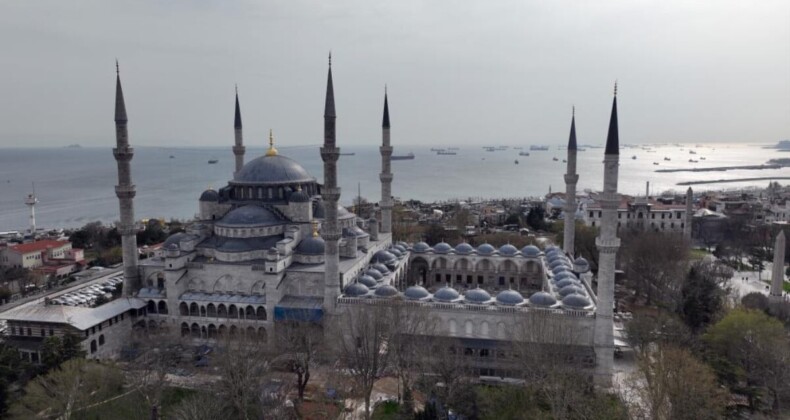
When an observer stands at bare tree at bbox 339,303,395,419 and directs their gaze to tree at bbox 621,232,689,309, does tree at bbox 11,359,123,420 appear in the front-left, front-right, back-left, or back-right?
back-left

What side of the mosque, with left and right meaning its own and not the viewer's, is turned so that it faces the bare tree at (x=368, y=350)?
right

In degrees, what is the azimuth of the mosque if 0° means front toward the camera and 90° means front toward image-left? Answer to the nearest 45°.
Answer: approximately 270°

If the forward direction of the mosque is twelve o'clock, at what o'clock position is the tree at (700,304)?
The tree is roughly at 12 o'clock from the mosque.

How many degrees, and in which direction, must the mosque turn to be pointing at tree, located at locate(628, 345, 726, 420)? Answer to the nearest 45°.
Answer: approximately 45° to its right

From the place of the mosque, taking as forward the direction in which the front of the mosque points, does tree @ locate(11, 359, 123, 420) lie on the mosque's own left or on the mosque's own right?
on the mosque's own right

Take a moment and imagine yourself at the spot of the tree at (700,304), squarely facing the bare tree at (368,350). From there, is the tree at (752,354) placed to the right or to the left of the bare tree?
left
